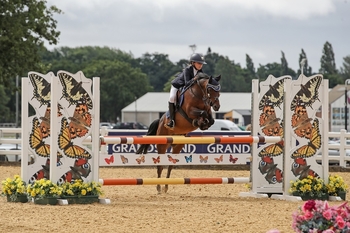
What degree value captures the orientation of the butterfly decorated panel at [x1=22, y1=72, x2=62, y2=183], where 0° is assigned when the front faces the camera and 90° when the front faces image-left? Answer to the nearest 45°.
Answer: approximately 0°

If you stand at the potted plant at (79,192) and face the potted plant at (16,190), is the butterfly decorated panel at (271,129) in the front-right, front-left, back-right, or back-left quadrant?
back-right

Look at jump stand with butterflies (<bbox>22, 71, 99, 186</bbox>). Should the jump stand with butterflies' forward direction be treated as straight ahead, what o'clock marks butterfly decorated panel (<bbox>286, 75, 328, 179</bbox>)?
The butterfly decorated panel is roughly at 9 o'clock from the jump stand with butterflies.

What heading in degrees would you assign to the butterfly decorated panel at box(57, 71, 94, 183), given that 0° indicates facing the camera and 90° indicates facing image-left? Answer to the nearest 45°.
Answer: approximately 0°

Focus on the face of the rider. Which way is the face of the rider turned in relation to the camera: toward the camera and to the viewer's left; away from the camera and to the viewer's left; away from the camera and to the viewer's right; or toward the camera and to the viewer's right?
toward the camera and to the viewer's right
